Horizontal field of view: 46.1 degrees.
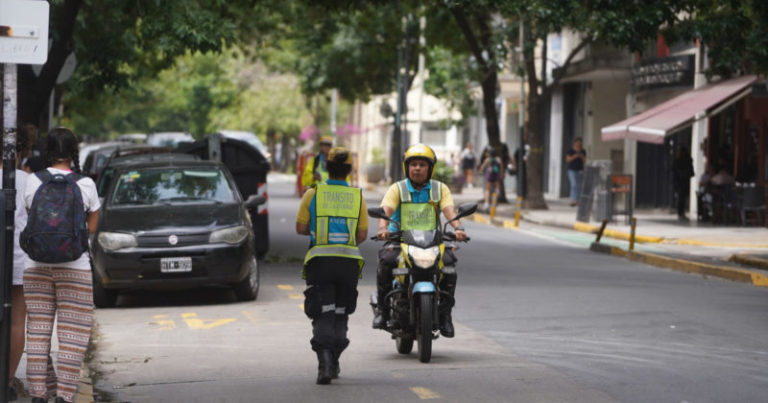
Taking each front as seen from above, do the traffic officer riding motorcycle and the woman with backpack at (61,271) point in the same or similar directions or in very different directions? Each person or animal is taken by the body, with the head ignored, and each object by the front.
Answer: very different directions

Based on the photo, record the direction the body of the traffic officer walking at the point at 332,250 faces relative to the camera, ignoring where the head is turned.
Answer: away from the camera

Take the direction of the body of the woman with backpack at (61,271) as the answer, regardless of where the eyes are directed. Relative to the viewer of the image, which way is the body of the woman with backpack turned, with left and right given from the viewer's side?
facing away from the viewer

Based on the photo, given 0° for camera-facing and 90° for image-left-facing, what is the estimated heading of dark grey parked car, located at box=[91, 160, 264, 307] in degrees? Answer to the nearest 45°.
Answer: approximately 0°

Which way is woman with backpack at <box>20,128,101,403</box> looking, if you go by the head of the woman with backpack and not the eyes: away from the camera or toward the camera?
away from the camera

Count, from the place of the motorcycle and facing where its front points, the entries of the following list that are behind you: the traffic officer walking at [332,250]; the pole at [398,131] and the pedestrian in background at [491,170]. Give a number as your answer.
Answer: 2
